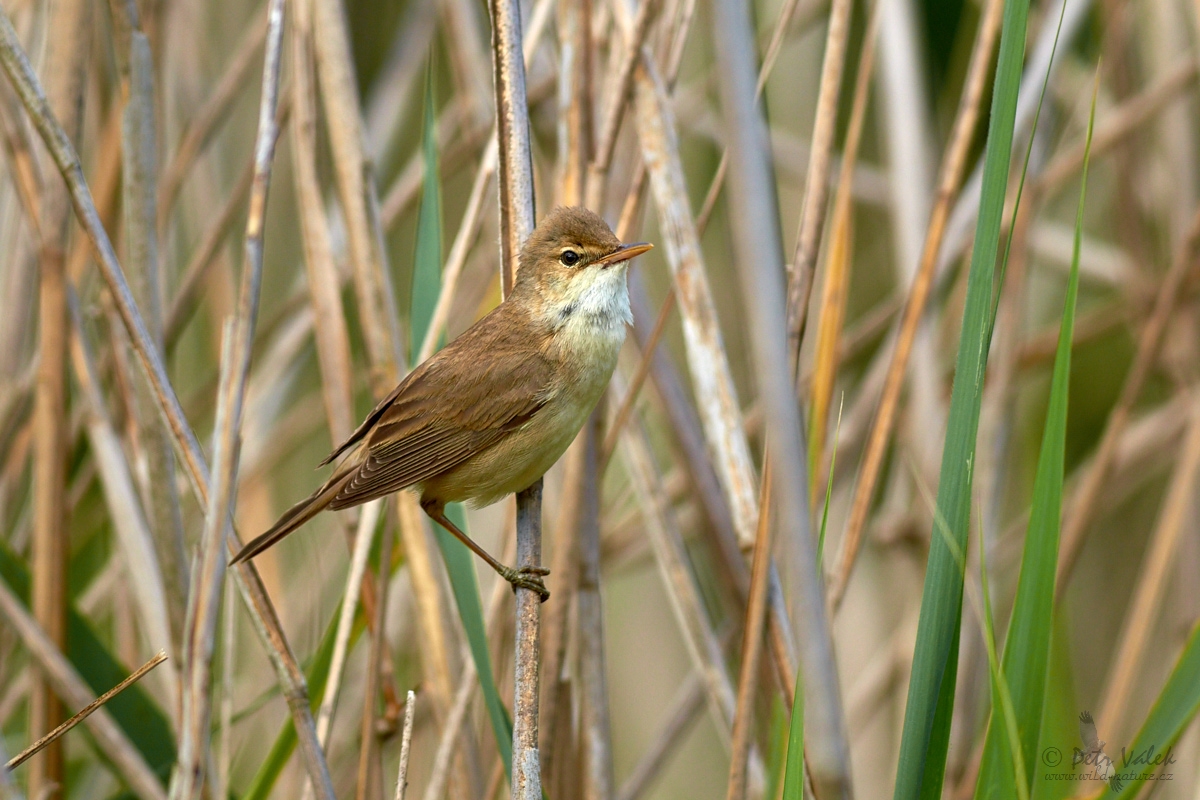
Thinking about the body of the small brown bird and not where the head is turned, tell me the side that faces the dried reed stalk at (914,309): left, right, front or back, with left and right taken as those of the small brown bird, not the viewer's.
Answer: front

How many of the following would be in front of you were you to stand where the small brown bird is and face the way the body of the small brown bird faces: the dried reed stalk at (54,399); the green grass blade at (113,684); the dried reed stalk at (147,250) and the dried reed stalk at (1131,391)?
1

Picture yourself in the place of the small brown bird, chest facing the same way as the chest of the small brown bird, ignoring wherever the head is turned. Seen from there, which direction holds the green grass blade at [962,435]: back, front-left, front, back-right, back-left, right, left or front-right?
front-right

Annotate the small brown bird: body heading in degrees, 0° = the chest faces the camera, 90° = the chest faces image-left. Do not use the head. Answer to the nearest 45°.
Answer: approximately 270°

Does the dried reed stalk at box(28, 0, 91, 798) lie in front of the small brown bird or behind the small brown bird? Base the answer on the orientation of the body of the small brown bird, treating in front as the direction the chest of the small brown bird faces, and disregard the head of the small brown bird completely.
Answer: behind
